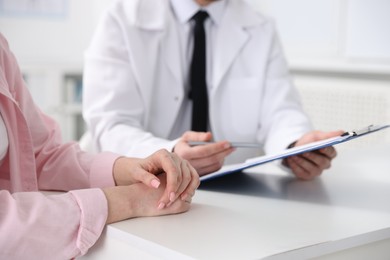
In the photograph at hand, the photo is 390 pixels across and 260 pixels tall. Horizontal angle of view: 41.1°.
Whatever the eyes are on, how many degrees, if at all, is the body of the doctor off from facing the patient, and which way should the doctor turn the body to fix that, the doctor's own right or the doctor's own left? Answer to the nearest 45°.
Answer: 0° — they already face them

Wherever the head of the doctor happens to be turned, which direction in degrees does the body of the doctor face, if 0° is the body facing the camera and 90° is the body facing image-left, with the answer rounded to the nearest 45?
approximately 0°
